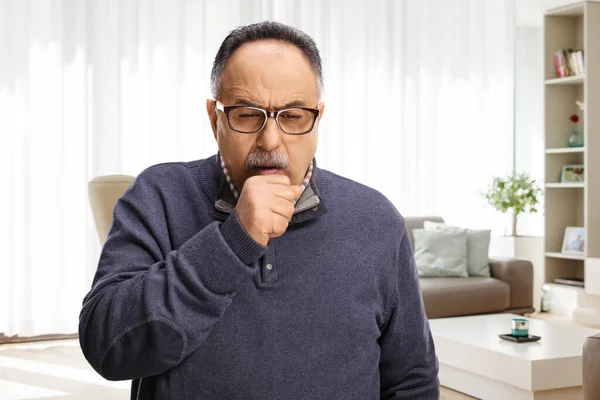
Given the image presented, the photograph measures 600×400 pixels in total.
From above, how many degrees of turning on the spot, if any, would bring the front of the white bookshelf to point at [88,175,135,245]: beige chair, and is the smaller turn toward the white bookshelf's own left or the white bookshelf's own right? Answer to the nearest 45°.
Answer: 0° — it already faces it

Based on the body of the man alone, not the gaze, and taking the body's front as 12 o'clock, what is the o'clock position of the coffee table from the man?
The coffee table is roughly at 7 o'clock from the man.

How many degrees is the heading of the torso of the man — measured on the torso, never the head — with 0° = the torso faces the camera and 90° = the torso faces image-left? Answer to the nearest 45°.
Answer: approximately 0°

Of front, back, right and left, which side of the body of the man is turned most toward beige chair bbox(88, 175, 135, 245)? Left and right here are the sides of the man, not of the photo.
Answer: back

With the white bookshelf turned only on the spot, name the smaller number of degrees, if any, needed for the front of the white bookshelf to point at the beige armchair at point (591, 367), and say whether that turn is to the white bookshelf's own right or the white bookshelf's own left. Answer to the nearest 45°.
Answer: approximately 45° to the white bookshelf's own left

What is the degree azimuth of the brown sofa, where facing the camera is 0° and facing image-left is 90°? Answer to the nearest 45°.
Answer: approximately 0°

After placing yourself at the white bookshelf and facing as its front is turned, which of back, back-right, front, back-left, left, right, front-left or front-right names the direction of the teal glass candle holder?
front-left

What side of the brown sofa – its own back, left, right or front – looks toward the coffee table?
front

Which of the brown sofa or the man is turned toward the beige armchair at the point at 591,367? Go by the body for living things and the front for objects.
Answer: the brown sofa

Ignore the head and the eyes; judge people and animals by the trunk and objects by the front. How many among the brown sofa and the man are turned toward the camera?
2

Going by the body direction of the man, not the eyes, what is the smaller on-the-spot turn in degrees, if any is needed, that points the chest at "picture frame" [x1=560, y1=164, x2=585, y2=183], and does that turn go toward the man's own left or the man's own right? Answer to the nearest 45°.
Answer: approximately 135° to the man's own left
